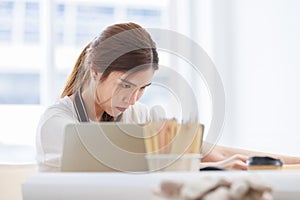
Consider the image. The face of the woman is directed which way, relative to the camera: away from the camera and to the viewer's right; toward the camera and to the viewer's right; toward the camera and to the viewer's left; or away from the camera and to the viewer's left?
toward the camera and to the viewer's right

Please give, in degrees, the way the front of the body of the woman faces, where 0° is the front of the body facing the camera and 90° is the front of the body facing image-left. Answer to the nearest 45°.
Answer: approximately 315°

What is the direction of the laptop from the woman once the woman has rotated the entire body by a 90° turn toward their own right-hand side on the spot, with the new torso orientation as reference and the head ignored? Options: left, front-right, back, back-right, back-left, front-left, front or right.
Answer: front-left
